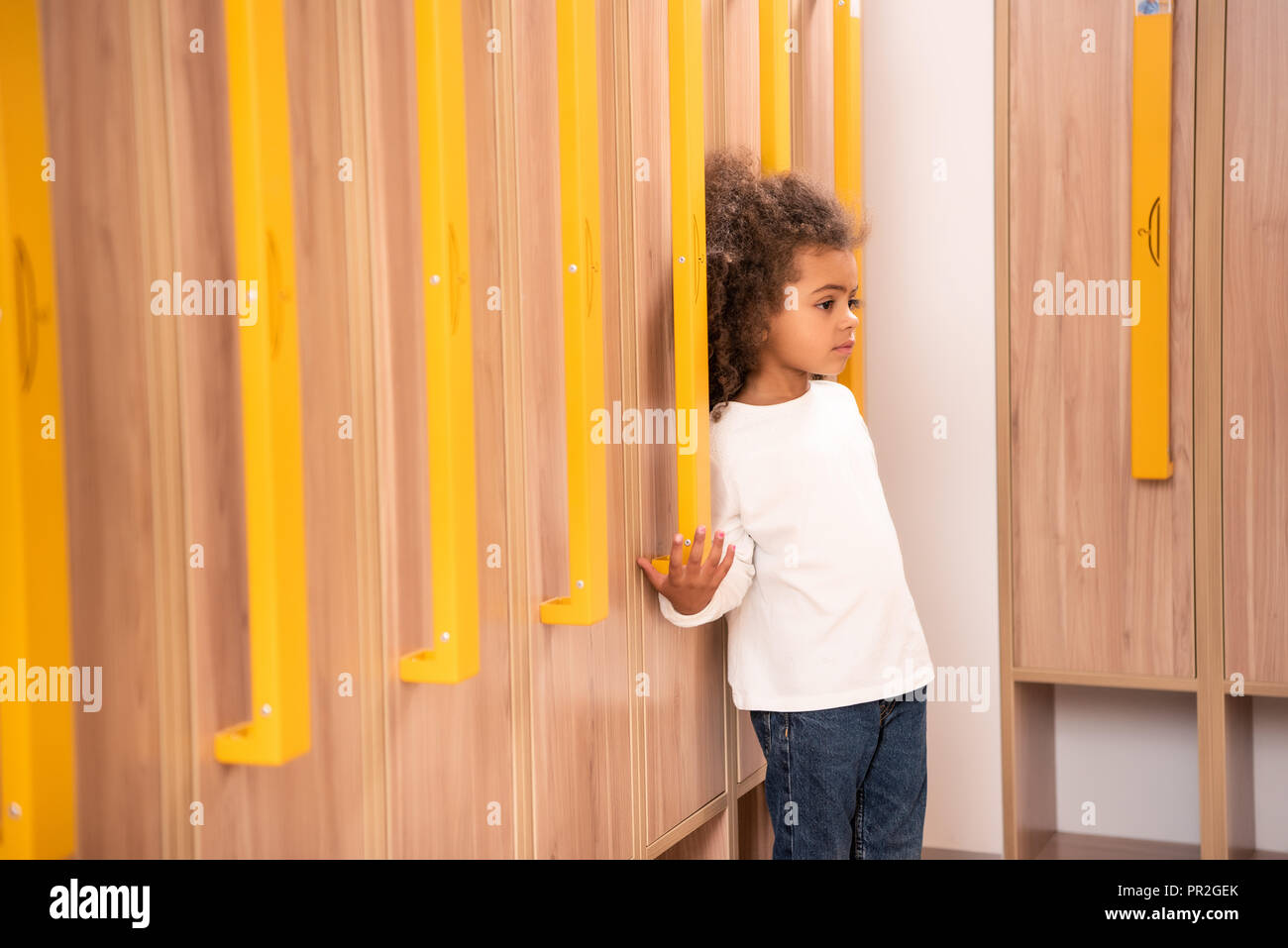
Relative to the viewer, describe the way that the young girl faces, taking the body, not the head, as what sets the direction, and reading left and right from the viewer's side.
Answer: facing the viewer and to the right of the viewer

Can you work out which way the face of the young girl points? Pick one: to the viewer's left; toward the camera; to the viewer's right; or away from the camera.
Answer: to the viewer's right
